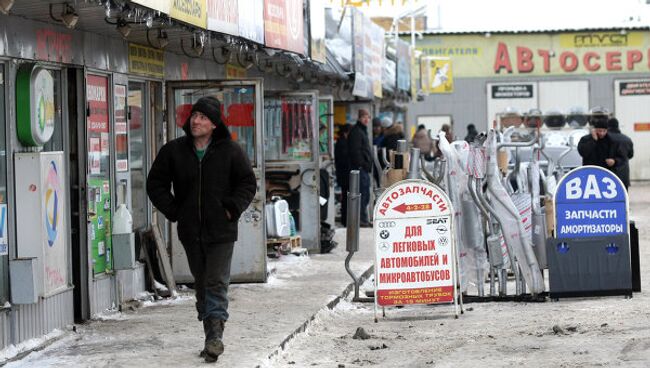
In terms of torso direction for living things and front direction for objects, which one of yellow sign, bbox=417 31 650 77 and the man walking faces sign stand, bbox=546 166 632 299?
the yellow sign

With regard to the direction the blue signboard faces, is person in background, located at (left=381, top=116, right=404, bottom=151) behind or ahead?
behind

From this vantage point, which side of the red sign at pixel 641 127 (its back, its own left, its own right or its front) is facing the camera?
front

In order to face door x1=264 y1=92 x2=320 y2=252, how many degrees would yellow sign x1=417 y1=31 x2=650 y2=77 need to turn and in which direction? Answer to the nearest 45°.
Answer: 0° — it already faces it

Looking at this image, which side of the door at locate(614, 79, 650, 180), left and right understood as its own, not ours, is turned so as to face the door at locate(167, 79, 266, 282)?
front

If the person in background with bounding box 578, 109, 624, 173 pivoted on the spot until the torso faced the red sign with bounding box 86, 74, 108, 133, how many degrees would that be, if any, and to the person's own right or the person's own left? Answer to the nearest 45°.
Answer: approximately 45° to the person's own right

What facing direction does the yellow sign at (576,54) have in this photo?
toward the camera

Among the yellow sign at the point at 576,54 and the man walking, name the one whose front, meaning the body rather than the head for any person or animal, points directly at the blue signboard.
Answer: the yellow sign

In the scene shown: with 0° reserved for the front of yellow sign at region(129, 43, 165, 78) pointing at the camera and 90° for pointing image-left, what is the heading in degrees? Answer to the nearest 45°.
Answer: approximately 315°

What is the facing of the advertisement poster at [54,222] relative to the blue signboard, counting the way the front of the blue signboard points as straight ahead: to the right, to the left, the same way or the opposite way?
to the left

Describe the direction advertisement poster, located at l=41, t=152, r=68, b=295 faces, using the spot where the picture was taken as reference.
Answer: facing the viewer and to the right of the viewer

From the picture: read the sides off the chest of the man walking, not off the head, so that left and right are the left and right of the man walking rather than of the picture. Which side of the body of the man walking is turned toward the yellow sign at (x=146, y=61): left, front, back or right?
back

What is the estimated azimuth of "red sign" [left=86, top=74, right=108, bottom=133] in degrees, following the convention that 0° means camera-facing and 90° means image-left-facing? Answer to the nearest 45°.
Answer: approximately 315°

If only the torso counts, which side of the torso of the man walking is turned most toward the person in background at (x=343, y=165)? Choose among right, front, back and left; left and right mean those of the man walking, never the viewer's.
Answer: back

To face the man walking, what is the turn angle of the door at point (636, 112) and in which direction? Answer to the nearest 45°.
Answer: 0° — it already faces them
